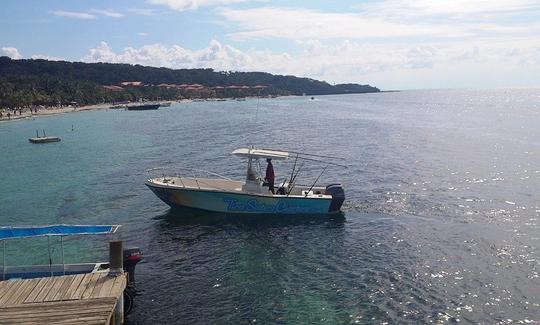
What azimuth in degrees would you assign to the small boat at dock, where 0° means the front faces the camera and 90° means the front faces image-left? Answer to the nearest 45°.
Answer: approximately 90°

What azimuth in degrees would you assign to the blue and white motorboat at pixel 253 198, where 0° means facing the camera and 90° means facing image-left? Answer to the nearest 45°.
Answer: approximately 90°

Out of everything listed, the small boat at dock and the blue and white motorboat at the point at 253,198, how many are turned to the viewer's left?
2
